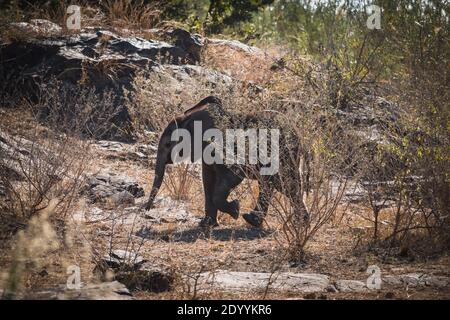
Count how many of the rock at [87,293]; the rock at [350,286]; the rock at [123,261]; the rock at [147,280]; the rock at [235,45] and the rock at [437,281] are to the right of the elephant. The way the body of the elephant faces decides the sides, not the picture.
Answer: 1

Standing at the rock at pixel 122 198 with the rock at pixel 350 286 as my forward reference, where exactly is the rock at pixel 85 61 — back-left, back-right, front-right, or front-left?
back-left

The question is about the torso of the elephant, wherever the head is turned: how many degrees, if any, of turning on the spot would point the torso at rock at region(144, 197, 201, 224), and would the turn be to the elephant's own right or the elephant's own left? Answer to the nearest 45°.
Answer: approximately 45° to the elephant's own right

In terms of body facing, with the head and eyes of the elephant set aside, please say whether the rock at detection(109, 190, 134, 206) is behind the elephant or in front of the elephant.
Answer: in front

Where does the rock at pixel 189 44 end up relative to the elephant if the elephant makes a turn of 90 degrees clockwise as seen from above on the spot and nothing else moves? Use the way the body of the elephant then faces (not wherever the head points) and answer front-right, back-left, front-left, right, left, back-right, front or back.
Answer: front

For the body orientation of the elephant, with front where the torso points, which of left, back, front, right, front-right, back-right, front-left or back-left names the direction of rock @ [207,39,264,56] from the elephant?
right

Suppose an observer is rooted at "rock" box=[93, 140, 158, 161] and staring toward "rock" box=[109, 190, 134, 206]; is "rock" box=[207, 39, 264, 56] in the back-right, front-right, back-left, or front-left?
back-left

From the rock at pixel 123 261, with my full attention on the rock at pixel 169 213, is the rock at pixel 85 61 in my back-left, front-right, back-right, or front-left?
front-left

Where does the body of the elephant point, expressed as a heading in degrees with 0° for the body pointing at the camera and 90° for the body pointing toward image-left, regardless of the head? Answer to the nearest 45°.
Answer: approximately 90°

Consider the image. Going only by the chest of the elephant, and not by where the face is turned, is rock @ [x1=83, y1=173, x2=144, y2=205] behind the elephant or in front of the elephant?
in front

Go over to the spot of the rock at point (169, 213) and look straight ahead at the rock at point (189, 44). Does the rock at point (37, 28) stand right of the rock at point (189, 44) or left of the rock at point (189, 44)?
left

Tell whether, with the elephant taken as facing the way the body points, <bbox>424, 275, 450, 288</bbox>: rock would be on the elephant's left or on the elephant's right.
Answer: on the elephant's left
